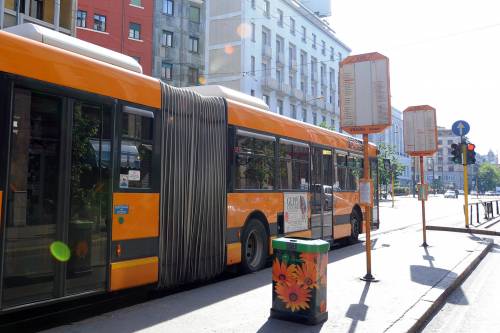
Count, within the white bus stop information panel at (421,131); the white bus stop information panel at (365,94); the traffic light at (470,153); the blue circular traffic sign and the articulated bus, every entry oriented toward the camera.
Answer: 4

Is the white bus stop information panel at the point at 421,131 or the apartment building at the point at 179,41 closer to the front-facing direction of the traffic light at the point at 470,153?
the white bus stop information panel

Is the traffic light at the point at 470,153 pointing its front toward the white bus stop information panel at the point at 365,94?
yes

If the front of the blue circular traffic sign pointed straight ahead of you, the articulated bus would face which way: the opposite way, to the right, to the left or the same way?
the opposite way

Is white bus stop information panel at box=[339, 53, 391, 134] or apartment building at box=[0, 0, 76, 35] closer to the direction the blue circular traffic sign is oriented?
the white bus stop information panel

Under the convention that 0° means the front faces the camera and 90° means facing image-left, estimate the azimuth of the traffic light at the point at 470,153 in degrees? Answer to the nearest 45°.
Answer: approximately 0°

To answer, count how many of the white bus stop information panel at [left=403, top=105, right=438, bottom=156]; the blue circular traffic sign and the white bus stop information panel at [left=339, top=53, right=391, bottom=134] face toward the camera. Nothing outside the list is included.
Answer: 3

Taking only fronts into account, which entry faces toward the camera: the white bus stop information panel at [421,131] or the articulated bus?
the white bus stop information panel

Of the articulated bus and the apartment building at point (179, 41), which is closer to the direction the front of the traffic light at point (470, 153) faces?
the articulated bus

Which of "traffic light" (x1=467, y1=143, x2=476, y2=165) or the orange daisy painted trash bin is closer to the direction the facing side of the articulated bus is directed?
the traffic light

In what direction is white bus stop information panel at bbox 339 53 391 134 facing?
toward the camera

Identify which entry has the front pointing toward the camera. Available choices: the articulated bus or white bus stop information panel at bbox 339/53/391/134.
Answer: the white bus stop information panel

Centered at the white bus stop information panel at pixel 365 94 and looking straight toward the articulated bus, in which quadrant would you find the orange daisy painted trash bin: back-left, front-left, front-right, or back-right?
front-left

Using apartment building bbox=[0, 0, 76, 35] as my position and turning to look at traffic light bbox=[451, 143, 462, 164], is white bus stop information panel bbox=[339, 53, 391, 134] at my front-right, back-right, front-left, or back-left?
front-right

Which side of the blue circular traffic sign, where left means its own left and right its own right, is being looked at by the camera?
front

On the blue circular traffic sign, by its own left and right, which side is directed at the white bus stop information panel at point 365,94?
front

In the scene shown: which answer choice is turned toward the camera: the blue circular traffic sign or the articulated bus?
the blue circular traffic sign

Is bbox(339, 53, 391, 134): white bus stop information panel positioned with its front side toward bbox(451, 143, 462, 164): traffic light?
no

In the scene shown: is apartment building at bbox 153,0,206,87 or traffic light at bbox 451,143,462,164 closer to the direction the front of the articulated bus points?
the traffic light

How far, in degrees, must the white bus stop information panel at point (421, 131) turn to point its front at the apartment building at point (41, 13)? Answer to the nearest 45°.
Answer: approximately 90° to its right
